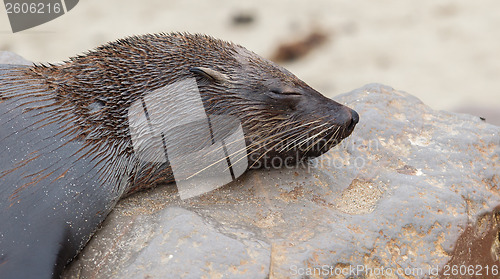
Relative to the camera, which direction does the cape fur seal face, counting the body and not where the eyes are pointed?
to the viewer's right
